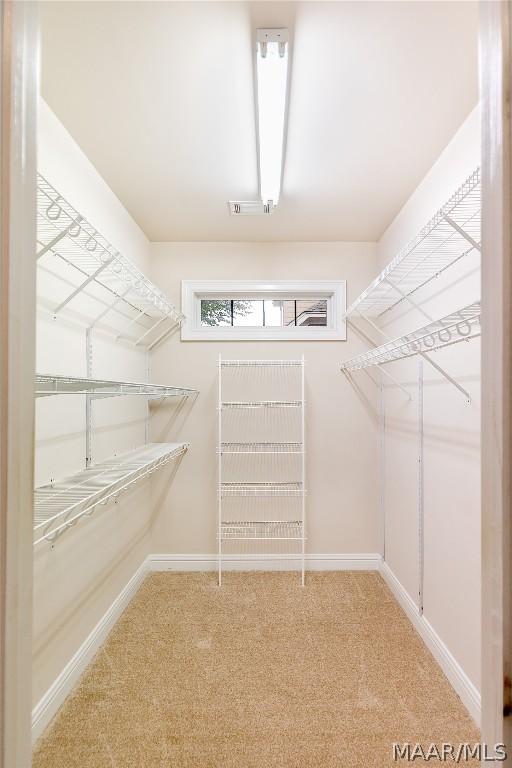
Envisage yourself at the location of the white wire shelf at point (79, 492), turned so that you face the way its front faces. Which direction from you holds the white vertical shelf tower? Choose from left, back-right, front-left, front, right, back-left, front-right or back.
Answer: front-left

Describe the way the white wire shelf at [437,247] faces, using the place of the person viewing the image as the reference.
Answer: facing to the left of the viewer

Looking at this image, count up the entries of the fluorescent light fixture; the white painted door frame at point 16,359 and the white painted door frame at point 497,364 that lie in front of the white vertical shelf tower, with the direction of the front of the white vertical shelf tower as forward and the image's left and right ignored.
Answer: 3

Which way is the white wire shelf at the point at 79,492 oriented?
to the viewer's right

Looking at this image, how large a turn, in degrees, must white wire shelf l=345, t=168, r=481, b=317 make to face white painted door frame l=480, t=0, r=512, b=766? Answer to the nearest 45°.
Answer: approximately 90° to its left

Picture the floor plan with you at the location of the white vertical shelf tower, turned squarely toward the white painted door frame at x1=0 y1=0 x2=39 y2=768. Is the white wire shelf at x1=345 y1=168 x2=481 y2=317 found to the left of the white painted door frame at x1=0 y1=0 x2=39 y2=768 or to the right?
left

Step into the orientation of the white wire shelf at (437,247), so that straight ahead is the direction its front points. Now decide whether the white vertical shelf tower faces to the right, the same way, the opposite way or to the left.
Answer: to the left

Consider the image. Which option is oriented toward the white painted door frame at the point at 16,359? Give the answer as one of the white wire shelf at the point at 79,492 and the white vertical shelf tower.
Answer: the white vertical shelf tower

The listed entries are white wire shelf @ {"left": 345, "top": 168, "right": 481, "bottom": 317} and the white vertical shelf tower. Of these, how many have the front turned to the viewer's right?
0

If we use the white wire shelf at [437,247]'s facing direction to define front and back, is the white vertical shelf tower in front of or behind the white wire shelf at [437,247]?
in front

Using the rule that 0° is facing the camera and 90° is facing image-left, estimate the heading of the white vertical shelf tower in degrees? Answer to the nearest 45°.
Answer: approximately 0°

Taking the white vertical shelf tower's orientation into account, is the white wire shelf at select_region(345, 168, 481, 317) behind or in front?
in front

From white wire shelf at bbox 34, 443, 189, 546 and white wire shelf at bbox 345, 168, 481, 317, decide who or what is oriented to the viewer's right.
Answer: white wire shelf at bbox 34, 443, 189, 546

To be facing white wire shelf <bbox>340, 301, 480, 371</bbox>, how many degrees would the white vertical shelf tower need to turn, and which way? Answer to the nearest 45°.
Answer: approximately 45° to its left

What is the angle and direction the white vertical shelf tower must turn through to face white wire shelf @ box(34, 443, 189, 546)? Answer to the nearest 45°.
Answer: approximately 45° to its right

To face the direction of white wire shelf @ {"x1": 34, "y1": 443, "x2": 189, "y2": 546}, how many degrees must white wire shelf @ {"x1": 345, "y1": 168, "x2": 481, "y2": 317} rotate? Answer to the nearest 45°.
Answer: approximately 45° to its left
